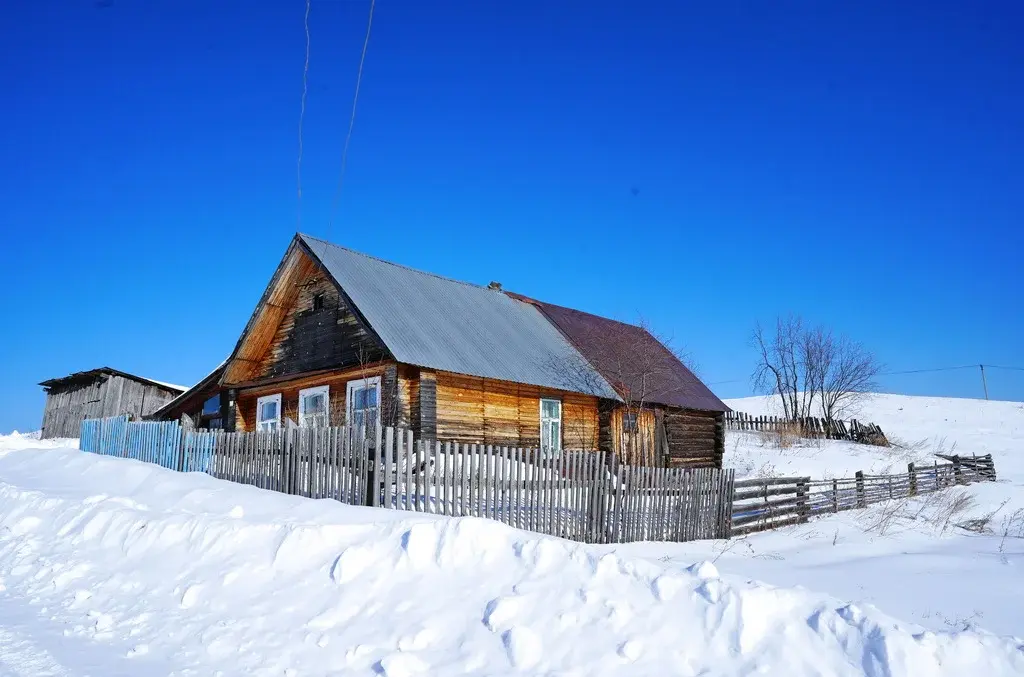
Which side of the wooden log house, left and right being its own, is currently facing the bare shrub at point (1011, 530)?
left

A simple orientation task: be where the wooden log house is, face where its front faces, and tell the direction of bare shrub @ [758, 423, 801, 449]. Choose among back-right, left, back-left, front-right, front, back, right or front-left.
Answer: back

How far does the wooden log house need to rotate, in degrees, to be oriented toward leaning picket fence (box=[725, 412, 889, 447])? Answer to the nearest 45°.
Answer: approximately 180°

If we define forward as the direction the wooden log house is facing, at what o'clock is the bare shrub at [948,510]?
The bare shrub is roughly at 8 o'clock from the wooden log house.

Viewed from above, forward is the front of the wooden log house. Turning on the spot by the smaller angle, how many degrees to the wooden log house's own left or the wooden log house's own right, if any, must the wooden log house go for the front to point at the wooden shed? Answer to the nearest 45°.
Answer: approximately 90° to the wooden log house's own right

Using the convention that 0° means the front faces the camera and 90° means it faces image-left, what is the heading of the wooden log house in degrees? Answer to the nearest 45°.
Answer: approximately 45°

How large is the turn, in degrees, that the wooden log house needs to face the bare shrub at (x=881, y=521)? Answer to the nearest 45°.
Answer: approximately 90° to its left
